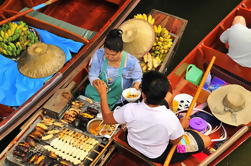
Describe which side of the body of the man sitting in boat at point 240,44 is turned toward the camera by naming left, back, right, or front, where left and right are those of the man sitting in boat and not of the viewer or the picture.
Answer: back

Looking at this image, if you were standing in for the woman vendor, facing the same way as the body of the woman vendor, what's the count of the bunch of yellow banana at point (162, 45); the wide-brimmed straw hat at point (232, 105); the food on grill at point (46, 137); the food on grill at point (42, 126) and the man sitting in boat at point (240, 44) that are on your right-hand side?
2

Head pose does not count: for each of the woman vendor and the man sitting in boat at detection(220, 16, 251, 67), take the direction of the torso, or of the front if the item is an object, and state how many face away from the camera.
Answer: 1

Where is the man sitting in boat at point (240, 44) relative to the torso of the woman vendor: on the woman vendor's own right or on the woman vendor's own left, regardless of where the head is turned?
on the woman vendor's own left

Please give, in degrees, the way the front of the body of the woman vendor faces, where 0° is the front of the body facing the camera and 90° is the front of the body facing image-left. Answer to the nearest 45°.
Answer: approximately 0°

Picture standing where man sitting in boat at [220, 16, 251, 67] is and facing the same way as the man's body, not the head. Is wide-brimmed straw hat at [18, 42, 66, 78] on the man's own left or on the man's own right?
on the man's own left

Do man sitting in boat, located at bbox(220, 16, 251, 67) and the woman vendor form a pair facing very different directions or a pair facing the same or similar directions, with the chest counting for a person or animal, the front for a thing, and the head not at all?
very different directions

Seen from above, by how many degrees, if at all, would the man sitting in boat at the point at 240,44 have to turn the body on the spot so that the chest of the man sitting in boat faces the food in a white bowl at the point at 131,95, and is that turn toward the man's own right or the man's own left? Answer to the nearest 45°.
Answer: approximately 135° to the man's own left

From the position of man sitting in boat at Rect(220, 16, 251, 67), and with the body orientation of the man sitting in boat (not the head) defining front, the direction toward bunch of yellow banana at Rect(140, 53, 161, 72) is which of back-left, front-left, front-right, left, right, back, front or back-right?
left
